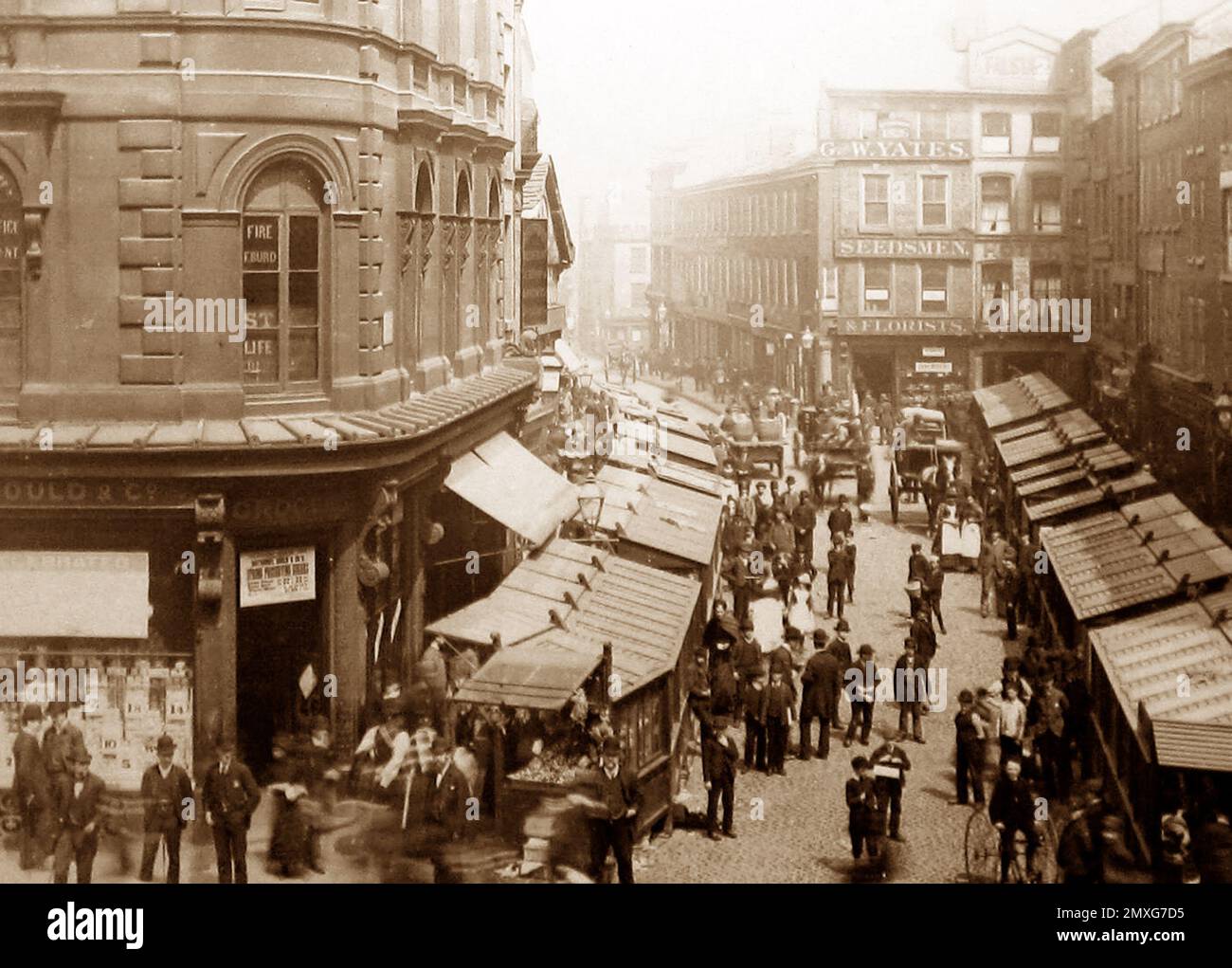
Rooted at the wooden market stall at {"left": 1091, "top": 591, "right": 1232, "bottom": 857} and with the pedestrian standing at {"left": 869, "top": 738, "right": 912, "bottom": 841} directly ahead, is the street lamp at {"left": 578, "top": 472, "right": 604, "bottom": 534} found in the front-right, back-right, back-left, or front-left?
front-right

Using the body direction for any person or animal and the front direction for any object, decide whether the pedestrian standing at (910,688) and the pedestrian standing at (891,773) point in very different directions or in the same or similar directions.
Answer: same or similar directions

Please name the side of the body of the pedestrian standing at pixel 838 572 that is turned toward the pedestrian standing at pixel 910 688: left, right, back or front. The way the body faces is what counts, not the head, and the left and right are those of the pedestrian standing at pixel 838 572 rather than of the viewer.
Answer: front

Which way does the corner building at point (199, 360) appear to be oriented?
toward the camera

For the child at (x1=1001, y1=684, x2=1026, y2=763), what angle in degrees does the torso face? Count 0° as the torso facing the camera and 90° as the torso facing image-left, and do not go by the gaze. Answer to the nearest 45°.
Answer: approximately 0°

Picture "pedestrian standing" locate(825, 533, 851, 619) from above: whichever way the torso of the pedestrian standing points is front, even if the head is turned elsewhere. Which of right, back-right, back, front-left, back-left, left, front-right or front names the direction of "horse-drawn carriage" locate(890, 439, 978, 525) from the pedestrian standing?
back

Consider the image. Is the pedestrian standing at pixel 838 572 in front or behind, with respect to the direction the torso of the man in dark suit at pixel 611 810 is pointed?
behind

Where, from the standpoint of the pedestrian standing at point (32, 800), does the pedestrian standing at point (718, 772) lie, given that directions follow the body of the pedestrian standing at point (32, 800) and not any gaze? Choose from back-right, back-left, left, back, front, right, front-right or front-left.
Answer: front-left

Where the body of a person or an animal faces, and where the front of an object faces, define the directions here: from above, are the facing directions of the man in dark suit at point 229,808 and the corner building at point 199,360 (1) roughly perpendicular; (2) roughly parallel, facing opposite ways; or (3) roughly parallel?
roughly parallel

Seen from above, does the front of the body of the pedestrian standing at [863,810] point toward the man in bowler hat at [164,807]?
no

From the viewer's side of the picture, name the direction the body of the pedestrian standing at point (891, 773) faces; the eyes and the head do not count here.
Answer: toward the camera

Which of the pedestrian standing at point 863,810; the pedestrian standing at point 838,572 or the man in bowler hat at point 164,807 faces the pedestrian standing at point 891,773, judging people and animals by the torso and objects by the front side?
the pedestrian standing at point 838,572

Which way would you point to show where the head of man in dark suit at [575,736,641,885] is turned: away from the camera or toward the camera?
toward the camera

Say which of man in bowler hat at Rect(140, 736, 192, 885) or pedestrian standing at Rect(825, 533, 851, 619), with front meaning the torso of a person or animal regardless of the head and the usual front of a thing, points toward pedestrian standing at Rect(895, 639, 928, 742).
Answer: pedestrian standing at Rect(825, 533, 851, 619)

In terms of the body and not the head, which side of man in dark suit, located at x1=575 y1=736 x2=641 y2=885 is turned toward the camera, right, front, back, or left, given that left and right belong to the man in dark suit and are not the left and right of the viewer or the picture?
front

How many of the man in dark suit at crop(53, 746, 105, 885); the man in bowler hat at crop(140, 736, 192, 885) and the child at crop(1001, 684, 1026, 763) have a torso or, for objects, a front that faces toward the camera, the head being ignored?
3

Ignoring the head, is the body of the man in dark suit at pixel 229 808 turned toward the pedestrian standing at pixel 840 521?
no
